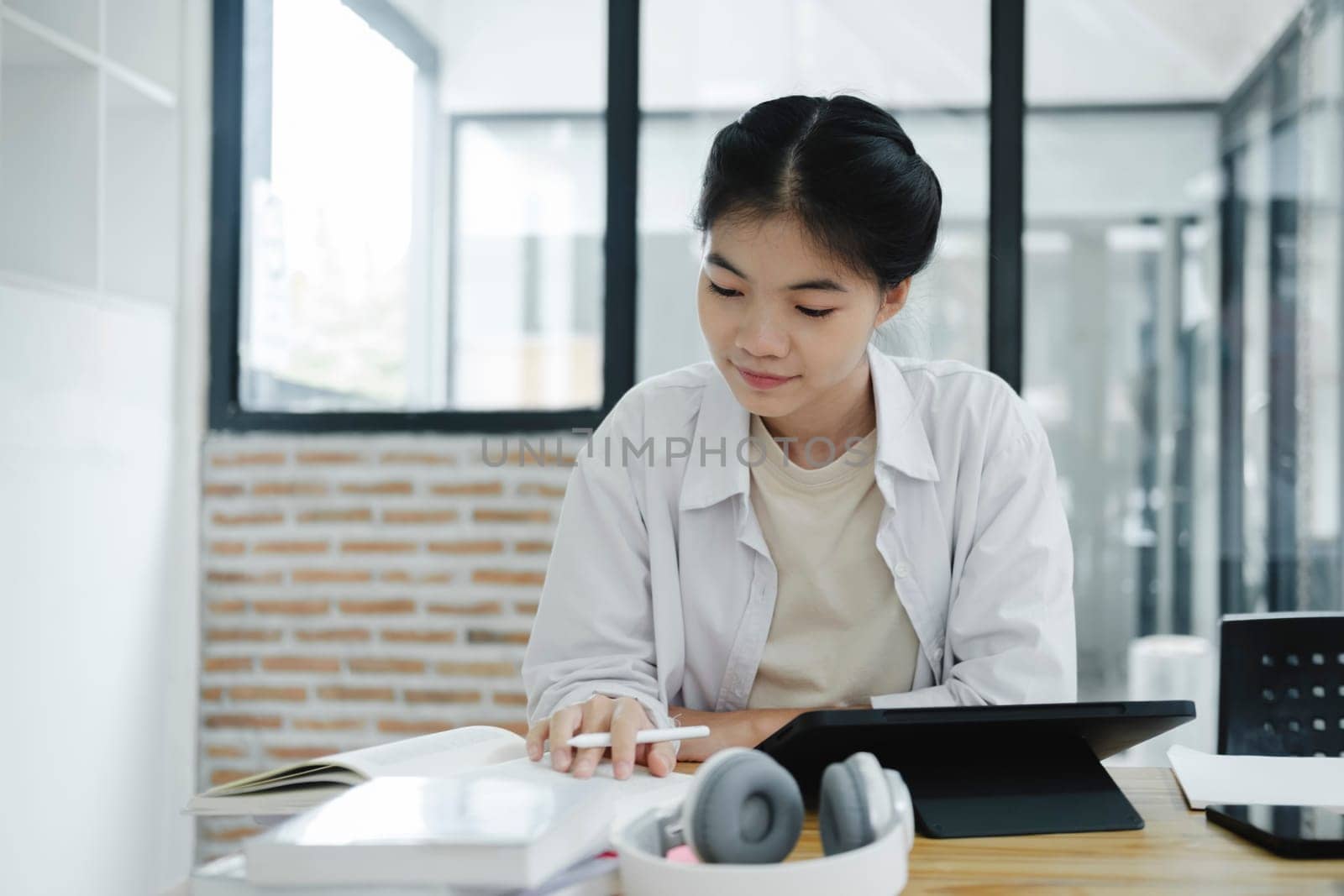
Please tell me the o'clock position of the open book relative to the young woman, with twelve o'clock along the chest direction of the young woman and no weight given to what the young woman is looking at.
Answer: The open book is roughly at 1 o'clock from the young woman.

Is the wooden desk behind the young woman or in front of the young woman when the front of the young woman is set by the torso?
in front

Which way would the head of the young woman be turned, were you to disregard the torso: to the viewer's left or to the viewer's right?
to the viewer's left

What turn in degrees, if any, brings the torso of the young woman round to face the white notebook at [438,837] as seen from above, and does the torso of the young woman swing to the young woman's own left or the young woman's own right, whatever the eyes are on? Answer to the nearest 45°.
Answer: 0° — they already face it

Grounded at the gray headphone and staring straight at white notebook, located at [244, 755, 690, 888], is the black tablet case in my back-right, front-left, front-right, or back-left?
back-right

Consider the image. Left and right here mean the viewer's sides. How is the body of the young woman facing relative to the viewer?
facing the viewer

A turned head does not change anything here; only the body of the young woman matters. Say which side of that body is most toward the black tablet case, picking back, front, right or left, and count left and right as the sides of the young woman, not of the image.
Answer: front

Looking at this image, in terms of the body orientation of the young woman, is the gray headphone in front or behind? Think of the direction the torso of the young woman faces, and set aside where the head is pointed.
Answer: in front

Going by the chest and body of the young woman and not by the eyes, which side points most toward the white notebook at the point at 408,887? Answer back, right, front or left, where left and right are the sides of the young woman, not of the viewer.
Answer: front
